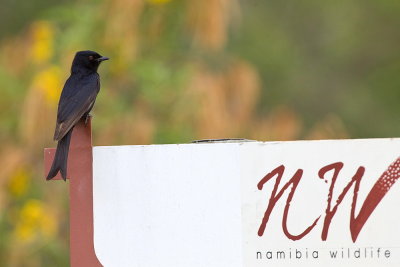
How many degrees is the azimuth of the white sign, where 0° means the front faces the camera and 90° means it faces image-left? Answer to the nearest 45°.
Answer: approximately 0°

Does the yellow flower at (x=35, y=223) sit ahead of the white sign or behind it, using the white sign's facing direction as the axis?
behind

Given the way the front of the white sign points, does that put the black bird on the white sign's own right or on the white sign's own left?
on the white sign's own right

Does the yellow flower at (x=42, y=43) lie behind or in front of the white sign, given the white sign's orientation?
behind
